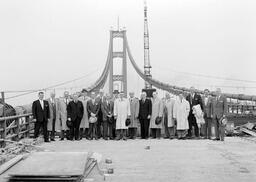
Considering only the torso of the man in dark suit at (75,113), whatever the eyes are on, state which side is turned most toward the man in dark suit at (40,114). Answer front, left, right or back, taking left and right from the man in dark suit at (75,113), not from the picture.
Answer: right

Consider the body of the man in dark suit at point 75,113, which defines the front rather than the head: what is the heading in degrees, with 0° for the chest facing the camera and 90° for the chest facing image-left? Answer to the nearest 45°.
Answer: approximately 0°

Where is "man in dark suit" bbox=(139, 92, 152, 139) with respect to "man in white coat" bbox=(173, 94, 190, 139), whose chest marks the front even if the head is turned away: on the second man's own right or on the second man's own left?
on the second man's own right

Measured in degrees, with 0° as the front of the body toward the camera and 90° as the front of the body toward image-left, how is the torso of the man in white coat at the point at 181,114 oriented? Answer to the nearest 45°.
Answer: approximately 0°

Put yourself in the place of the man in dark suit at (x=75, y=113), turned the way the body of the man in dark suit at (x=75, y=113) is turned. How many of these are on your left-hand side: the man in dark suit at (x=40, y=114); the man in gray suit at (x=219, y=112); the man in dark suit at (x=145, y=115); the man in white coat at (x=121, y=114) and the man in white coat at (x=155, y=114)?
4

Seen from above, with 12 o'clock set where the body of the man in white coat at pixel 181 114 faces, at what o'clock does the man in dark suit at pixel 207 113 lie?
The man in dark suit is roughly at 9 o'clock from the man in white coat.

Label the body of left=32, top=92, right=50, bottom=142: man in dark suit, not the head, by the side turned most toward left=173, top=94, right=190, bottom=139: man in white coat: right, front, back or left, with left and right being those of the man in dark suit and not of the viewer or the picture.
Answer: left

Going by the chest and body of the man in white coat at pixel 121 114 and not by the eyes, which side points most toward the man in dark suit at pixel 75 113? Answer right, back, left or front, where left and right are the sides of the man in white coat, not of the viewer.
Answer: right
